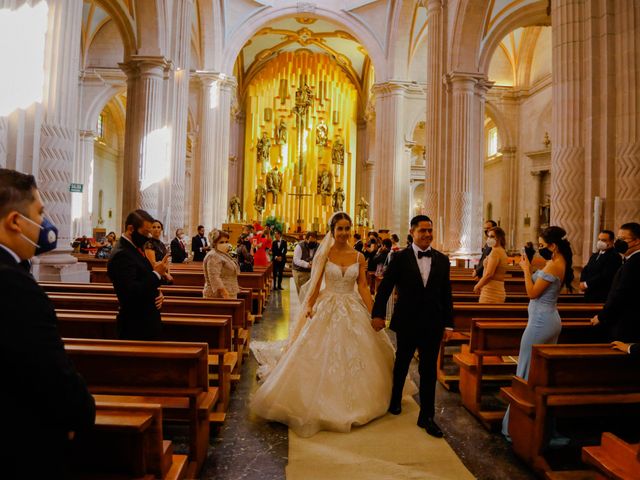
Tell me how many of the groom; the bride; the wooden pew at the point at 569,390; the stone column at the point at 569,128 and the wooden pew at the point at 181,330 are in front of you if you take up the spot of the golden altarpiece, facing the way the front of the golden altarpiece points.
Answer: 5

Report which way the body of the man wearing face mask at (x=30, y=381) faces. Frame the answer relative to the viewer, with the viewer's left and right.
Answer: facing to the right of the viewer

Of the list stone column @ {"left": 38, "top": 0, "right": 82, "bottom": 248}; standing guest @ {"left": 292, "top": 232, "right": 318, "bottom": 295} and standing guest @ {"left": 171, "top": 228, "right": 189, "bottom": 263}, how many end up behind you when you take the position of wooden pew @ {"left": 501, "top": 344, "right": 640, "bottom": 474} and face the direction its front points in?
0

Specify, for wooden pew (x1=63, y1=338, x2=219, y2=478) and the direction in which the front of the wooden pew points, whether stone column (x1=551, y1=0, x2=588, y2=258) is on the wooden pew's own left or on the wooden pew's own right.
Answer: on the wooden pew's own right

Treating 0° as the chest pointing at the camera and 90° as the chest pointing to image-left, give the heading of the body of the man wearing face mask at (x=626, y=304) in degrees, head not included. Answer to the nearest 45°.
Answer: approximately 90°

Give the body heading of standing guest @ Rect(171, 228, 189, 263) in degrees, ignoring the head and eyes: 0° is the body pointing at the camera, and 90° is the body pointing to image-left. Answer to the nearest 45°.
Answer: approximately 315°

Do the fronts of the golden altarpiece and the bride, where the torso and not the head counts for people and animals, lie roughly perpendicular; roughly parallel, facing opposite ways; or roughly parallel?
roughly parallel

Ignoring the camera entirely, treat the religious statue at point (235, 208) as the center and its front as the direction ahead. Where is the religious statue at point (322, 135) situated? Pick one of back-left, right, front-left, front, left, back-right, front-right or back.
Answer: back-left

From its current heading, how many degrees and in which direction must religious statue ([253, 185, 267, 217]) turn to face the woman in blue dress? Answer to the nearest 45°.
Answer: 0° — it already faces them

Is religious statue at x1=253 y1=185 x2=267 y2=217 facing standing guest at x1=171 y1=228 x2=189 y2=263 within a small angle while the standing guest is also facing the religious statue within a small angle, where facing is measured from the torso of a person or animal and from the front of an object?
no

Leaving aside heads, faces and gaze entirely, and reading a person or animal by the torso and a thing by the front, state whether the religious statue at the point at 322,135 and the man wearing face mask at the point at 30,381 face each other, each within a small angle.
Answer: no

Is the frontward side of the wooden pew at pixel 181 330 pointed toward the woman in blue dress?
no

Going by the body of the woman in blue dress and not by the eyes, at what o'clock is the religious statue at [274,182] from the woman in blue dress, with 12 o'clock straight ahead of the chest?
The religious statue is roughly at 2 o'clock from the woman in blue dress.

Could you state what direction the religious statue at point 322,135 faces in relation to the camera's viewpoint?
facing the viewer

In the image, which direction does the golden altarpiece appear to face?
toward the camera

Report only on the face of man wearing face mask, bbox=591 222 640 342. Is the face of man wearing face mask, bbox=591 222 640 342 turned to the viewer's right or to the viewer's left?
to the viewer's left

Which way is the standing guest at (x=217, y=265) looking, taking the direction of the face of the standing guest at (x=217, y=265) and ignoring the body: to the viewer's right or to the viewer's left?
to the viewer's right

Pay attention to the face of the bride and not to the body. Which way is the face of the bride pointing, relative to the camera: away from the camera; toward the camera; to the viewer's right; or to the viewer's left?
toward the camera

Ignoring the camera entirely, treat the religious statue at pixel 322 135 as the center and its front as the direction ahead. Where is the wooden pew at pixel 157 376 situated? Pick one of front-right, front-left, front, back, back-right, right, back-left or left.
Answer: front
